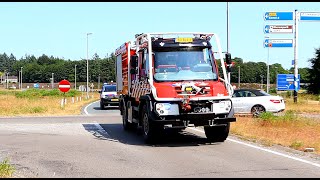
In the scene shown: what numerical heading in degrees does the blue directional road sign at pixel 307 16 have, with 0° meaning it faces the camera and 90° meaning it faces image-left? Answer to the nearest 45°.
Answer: approximately 0°

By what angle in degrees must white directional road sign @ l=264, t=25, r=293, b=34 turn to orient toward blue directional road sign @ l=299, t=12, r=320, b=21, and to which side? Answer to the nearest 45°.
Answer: approximately 135° to its left

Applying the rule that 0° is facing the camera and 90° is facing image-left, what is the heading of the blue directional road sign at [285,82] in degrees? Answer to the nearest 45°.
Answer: approximately 0°

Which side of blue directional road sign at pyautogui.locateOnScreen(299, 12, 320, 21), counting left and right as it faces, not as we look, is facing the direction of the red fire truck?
front

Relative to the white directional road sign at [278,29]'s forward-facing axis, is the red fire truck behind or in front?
in front

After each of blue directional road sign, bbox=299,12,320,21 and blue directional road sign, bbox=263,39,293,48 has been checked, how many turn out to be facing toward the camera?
2

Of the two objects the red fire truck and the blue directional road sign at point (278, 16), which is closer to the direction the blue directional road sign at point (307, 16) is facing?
the red fire truck
